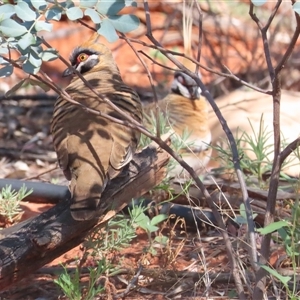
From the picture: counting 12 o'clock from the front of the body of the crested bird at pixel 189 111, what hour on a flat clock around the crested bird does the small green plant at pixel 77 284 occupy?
The small green plant is roughly at 2 o'clock from the crested bird.

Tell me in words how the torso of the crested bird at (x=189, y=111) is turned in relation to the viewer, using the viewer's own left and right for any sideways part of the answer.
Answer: facing the viewer and to the right of the viewer

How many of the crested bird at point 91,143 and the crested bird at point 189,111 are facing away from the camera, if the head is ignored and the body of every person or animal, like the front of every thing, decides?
1

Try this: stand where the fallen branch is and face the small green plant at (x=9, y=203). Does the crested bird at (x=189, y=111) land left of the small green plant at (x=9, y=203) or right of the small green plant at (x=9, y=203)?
right

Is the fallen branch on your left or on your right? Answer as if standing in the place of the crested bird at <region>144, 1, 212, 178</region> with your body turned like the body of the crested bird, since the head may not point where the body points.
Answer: on your right

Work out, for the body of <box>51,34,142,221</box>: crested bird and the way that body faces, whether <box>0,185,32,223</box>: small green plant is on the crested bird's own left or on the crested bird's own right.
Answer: on the crested bird's own left

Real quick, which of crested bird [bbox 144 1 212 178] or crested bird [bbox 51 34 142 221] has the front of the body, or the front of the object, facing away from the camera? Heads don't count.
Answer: crested bird [bbox 51 34 142 221]

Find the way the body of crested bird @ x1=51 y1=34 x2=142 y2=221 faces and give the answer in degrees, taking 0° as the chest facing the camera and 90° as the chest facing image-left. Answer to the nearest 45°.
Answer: approximately 180°
